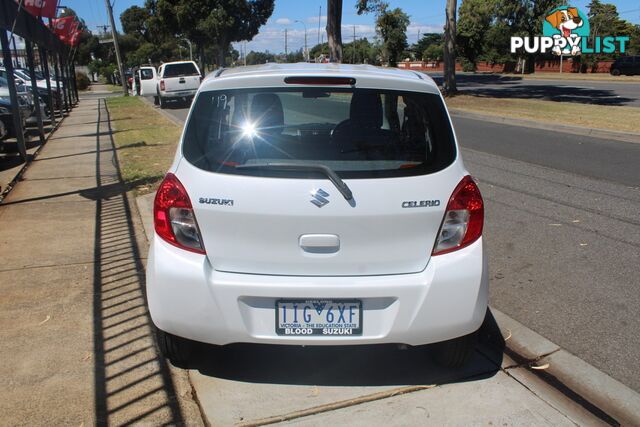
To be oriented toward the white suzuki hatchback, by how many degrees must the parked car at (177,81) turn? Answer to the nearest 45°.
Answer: approximately 180°

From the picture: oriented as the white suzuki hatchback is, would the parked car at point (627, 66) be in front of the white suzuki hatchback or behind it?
in front

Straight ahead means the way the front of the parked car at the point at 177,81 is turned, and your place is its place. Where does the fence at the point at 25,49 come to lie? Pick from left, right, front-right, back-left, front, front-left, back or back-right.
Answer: back

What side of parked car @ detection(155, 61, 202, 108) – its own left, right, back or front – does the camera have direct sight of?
back

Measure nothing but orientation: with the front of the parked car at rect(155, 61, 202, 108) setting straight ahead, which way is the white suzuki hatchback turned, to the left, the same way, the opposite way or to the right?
the same way

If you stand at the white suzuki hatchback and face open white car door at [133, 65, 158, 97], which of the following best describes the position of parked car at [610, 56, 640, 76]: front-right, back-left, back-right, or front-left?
front-right

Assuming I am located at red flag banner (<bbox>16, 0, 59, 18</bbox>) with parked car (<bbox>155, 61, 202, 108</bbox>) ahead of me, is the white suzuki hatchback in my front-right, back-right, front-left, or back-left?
back-right

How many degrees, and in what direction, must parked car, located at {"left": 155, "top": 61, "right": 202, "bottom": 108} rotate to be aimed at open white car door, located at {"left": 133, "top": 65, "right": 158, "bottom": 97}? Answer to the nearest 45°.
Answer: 0° — it already faces it

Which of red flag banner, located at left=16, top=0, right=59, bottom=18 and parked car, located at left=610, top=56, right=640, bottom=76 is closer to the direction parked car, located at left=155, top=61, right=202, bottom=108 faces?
the parked car

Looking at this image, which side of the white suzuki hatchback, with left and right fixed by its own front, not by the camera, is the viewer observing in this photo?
back
